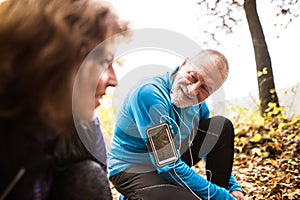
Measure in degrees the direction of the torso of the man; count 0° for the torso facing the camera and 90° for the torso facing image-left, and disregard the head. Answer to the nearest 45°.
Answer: approximately 315°

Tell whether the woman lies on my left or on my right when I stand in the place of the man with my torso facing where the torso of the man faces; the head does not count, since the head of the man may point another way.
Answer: on my right

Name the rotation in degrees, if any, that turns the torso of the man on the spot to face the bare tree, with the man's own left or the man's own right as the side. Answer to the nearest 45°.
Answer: approximately 90° to the man's own left

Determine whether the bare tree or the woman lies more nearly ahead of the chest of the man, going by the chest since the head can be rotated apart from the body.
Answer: the woman

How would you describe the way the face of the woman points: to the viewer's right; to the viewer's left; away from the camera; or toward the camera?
to the viewer's right
